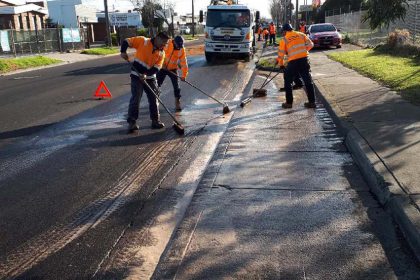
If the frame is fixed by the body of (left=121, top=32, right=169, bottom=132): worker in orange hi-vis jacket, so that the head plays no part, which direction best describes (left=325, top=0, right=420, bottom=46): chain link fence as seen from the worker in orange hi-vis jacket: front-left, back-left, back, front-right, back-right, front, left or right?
left

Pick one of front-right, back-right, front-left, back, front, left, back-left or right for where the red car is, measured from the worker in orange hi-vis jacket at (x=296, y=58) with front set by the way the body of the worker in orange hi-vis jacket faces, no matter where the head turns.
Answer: front-right

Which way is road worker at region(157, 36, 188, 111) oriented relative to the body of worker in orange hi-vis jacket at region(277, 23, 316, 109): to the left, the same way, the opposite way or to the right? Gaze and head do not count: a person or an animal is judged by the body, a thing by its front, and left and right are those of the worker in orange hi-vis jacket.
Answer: the opposite way

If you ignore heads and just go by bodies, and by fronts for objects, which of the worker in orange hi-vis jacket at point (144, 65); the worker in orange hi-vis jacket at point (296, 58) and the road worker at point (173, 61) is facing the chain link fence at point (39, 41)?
the worker in orange hi-vis jacket at point (296, 58)

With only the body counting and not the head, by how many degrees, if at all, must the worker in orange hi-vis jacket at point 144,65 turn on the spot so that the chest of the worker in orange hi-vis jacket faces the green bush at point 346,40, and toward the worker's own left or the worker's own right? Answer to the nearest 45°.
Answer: approximately 90° to the worker's own left

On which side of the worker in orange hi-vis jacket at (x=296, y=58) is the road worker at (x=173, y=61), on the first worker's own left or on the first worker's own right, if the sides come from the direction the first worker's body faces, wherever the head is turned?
on the first worker's own left

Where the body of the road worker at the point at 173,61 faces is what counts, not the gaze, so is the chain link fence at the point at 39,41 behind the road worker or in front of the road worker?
behind

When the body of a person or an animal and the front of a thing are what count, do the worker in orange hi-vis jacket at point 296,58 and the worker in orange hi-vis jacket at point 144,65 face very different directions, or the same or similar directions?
very different directions

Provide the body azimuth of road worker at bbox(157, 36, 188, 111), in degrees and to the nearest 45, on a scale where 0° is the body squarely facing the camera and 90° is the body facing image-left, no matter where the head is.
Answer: approximately 315°

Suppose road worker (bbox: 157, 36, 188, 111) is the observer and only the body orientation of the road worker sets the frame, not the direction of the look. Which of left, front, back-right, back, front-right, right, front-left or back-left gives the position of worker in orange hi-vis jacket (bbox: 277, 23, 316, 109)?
front-left

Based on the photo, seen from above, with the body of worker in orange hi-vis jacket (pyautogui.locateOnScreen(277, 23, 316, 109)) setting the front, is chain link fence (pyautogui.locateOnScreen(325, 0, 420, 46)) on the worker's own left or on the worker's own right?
on the worker's own right

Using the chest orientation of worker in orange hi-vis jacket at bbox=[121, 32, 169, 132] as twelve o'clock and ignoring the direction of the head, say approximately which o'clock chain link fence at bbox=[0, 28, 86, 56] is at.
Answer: The chain link fence is roughly at 7 o'clock from the worker in orange hi-vis jacket.

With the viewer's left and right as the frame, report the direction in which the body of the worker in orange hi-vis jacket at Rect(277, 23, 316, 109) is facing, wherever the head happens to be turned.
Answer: facing away from the viewer and to the left of the viewer

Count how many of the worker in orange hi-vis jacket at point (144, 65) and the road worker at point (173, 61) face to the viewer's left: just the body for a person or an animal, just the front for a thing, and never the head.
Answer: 0

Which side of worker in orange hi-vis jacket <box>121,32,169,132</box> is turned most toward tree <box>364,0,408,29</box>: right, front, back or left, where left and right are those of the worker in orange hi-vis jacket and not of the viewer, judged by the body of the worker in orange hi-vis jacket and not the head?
left
